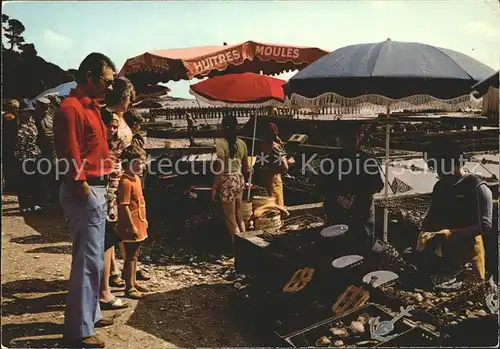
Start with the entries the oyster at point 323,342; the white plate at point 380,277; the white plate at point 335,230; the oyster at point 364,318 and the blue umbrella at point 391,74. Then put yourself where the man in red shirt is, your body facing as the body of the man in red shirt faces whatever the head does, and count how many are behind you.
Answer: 0

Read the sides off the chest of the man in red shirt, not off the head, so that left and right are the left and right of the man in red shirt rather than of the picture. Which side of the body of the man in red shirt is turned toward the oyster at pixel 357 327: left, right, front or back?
front

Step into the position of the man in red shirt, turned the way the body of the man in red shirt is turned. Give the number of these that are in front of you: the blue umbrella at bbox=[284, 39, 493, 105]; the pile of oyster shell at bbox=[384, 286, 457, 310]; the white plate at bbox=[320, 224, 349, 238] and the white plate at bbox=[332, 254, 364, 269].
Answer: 4

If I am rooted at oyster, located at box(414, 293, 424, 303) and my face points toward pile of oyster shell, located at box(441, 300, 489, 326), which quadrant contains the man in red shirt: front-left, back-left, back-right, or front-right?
back-right

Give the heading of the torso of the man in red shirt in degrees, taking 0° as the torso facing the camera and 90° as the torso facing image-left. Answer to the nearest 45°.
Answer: approximately 270°

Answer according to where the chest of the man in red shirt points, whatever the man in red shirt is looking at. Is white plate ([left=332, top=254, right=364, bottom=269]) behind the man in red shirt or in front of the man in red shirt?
in front

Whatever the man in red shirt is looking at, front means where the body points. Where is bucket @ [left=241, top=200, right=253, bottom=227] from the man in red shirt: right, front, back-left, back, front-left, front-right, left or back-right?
front-left

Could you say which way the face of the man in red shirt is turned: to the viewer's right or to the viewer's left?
to the viewer's right

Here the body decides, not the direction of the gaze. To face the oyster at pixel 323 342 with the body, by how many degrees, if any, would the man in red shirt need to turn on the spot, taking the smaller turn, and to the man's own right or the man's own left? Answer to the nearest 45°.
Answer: approximately 45° to the man's own right

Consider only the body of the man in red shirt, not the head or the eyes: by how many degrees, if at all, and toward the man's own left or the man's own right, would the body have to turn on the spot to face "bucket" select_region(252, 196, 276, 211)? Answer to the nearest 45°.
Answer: approximately 45° to the man's own left

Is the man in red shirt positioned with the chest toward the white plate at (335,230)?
yes

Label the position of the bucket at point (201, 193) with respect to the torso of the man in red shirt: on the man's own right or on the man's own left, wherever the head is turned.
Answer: on the man's own left

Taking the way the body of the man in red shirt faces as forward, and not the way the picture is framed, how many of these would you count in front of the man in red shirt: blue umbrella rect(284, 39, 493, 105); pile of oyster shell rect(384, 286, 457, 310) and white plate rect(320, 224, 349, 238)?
3

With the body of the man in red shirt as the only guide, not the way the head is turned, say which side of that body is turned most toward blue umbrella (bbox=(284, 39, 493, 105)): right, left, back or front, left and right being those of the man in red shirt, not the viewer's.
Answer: front

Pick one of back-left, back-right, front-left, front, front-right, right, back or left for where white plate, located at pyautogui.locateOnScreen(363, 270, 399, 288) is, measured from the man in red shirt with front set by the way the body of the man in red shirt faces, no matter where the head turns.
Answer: front

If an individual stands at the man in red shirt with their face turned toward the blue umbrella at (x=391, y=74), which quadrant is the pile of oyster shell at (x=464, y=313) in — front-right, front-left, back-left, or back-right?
front-right

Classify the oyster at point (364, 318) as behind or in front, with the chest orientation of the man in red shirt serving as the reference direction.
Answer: in front

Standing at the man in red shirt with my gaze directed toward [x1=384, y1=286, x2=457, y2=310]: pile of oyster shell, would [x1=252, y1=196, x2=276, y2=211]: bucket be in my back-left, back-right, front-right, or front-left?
front-left
